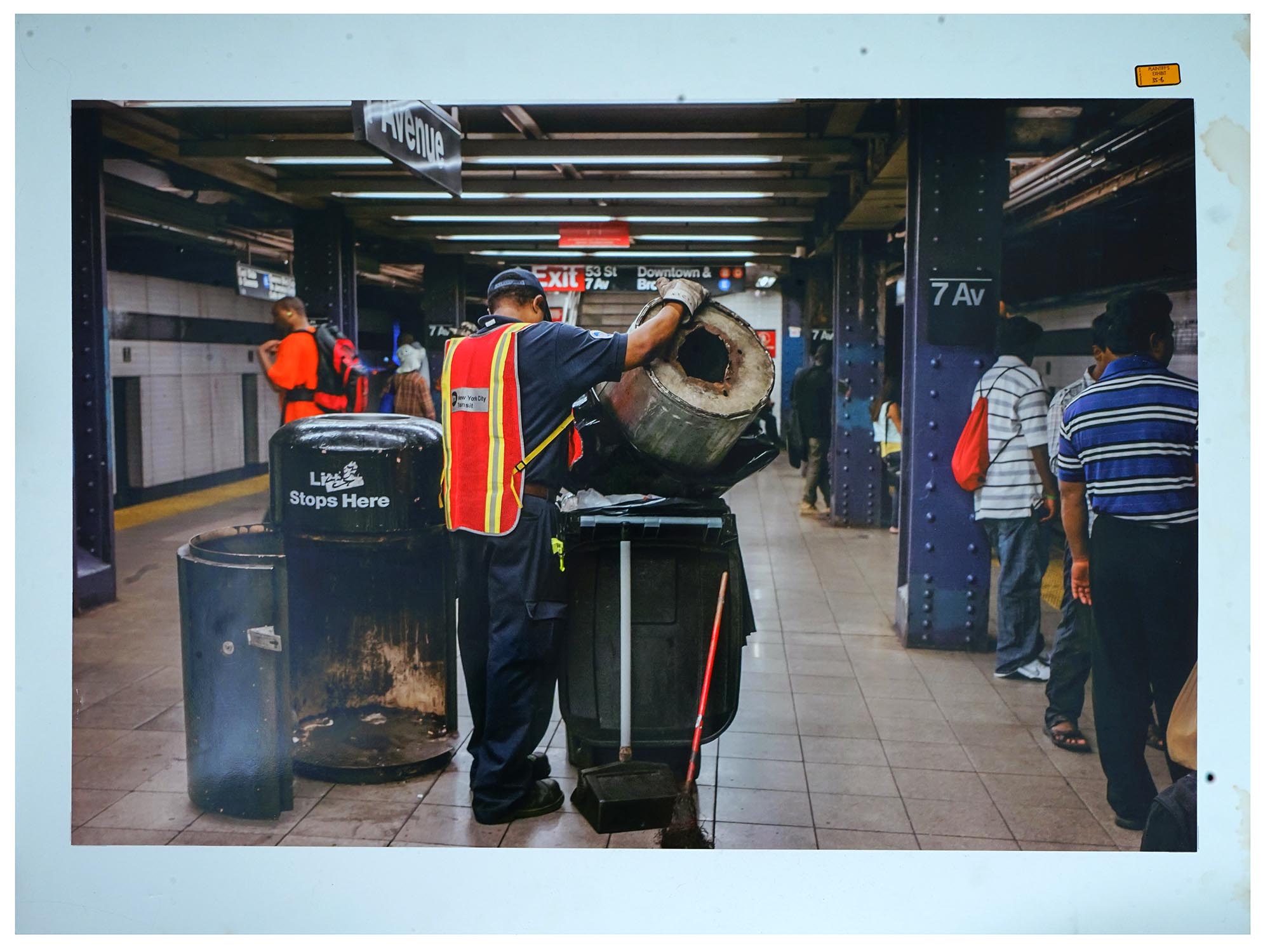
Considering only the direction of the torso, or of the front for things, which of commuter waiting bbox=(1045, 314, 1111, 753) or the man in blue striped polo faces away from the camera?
the man in blue striped polo

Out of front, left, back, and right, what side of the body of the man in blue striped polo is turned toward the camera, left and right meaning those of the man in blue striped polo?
back

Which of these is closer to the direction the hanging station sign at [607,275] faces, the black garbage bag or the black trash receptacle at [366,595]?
the black garbage bag

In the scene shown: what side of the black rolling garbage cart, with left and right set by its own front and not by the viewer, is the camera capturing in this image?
back

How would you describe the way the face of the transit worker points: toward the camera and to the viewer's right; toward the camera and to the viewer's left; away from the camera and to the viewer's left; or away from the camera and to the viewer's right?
away from the camera and to the viewer's right

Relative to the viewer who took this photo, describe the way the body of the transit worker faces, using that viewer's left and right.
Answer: facing away from the viewer and to the right of the viewer

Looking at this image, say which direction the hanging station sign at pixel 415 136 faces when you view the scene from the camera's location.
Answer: facing the viewer and to the right of the viewer
